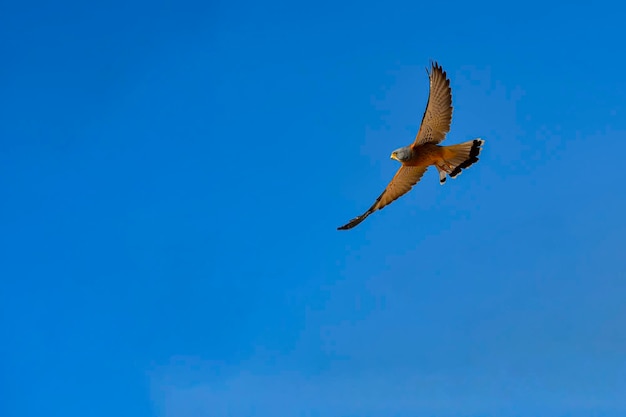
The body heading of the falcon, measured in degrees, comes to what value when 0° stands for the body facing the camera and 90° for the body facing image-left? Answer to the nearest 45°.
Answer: approximately 90°
